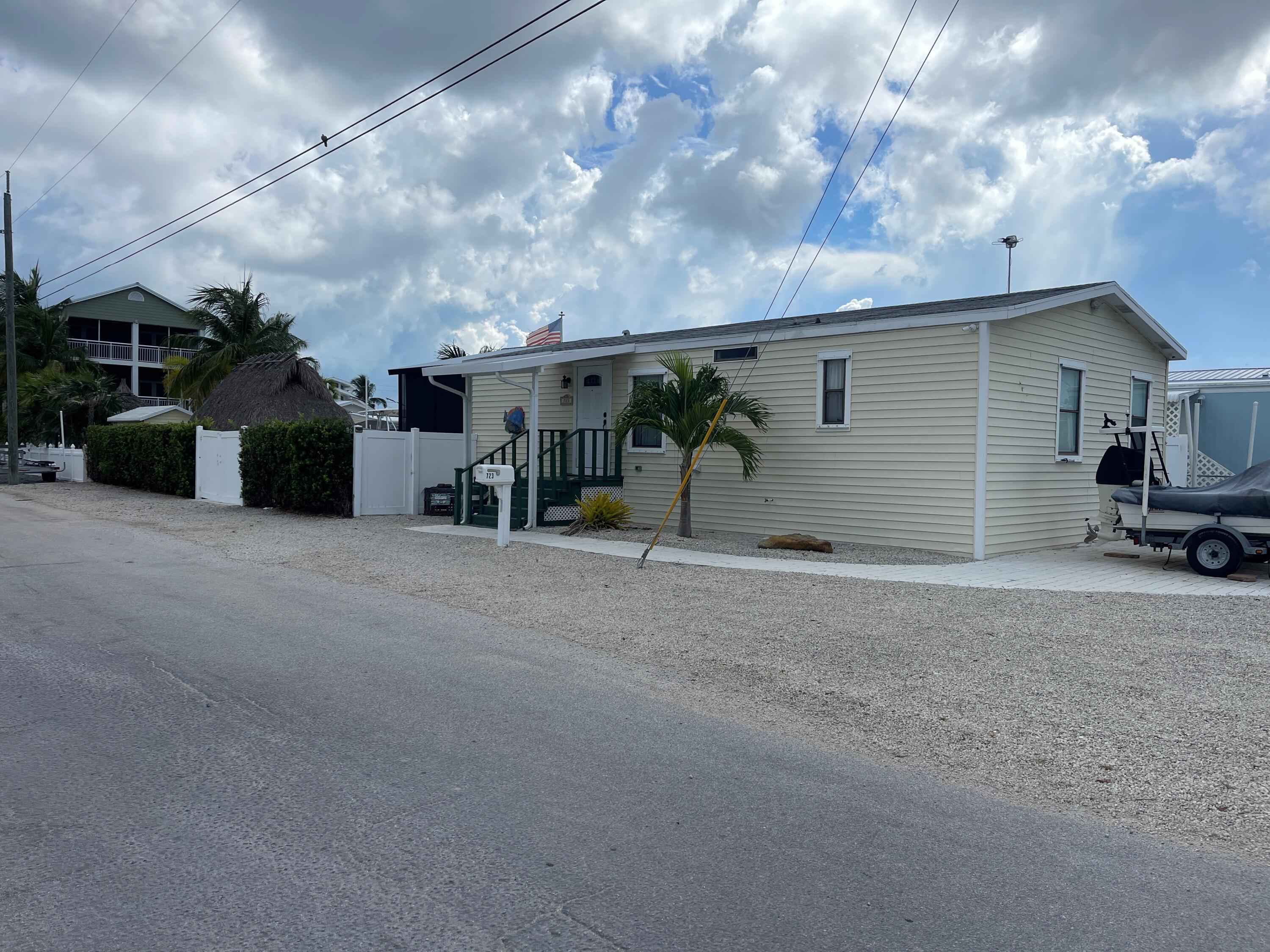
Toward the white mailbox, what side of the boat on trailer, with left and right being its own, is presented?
back

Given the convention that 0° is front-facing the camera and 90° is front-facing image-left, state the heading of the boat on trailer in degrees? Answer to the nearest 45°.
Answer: approximately 270°

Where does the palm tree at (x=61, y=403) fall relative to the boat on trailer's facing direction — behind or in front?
behind

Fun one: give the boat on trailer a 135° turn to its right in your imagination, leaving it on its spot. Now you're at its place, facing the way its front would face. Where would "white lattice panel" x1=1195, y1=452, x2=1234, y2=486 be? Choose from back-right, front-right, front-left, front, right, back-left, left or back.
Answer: back-right

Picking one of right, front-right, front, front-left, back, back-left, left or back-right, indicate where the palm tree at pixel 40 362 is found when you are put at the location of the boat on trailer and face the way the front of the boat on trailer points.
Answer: back

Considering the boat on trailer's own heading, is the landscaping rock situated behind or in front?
behind

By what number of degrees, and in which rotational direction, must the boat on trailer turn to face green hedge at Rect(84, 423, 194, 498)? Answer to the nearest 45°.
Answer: approximately 180°

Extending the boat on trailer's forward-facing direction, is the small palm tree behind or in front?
behind
